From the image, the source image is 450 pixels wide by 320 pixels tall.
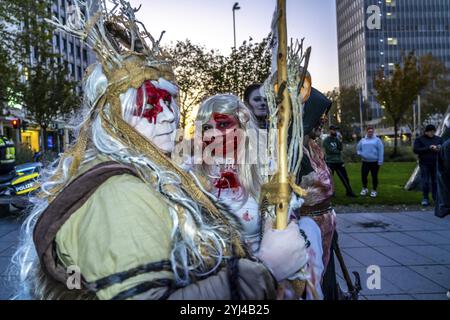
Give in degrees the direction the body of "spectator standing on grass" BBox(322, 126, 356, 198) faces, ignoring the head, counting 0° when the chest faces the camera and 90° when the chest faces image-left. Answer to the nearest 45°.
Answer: approximately 0°

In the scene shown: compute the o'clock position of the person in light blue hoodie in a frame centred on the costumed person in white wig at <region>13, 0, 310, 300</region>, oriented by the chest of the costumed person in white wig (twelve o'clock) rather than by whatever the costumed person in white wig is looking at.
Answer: The person in light blue hoodie is roughly at 10 o'clock from the costumed person in white wig.

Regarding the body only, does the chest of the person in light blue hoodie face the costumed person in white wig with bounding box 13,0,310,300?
yes

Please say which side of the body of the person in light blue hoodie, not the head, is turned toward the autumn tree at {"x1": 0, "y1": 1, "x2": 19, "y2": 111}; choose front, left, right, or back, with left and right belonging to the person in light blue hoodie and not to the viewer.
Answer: right

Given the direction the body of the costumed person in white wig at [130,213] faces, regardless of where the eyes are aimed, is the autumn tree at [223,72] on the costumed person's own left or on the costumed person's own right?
on the costumed person's own left
